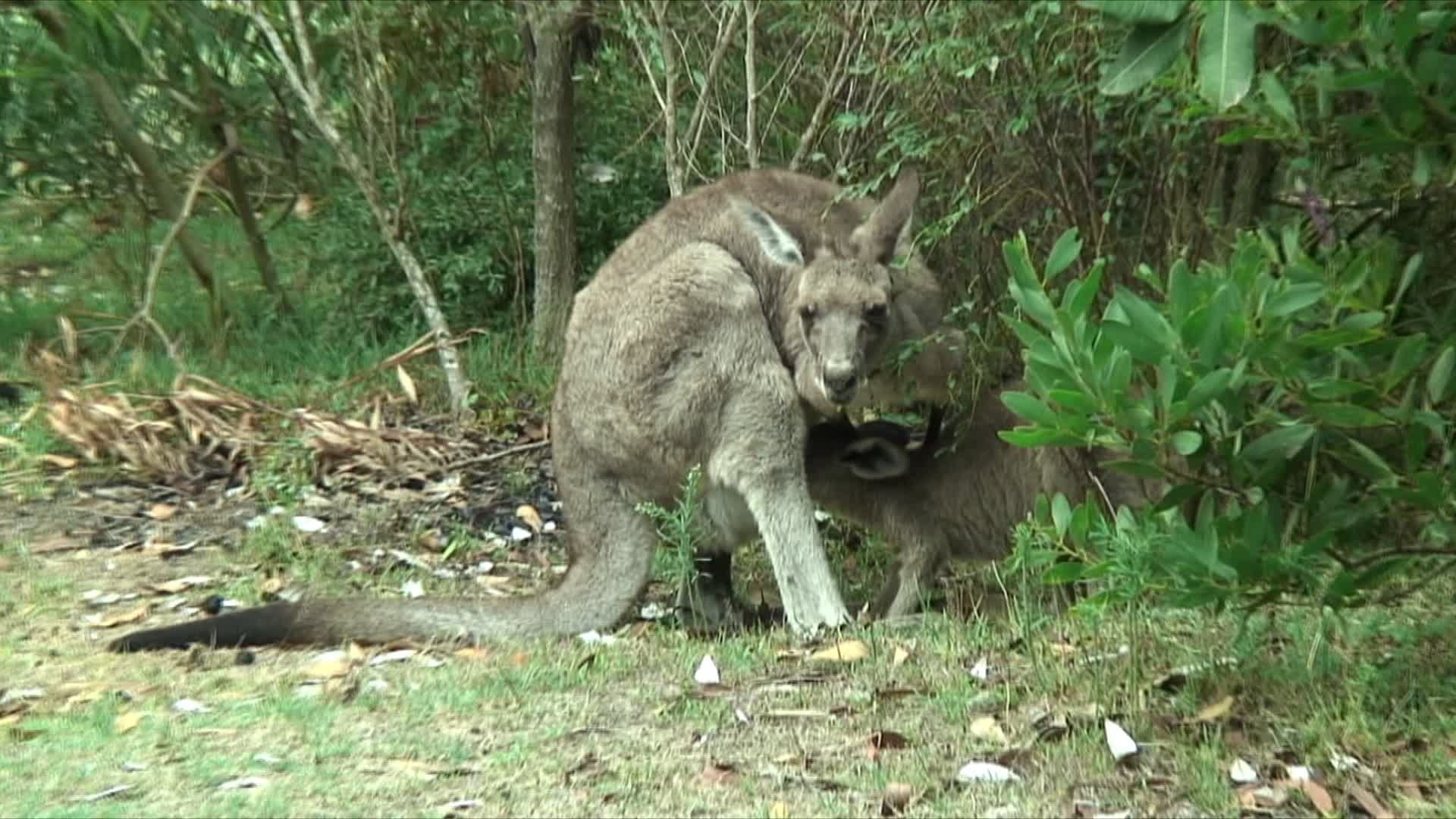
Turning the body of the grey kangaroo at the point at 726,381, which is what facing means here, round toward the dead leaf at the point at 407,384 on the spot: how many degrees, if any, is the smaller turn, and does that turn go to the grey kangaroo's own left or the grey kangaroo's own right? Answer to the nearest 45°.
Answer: approximately 135° to the grey kangaroo's own left

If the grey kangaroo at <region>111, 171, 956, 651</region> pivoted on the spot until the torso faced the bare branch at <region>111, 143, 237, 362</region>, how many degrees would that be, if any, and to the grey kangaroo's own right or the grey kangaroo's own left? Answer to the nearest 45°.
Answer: approximately 135° to the grey kangaroo's own left

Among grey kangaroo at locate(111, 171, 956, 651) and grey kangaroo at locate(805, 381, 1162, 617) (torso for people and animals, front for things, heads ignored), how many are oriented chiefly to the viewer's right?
1

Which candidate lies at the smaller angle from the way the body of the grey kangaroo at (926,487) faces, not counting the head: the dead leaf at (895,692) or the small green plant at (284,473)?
the small green plant

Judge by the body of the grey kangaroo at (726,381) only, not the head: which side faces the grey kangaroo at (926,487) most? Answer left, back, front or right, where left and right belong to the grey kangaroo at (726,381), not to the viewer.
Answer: front

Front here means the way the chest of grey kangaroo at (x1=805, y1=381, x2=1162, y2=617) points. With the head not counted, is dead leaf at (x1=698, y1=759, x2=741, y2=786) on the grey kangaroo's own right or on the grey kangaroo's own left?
on the grey kangaroo's own left

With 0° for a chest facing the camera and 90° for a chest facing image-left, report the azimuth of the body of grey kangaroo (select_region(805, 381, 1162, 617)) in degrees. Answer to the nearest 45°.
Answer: approximately 90°

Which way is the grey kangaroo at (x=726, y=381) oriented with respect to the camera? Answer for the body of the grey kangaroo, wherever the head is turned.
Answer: to the viewer's right

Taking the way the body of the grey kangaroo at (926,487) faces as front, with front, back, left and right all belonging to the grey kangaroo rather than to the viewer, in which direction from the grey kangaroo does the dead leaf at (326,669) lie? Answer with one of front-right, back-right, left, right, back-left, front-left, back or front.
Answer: front-left

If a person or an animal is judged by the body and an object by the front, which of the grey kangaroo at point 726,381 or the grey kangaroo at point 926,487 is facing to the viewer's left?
the grey kangaroo at point 926,487
